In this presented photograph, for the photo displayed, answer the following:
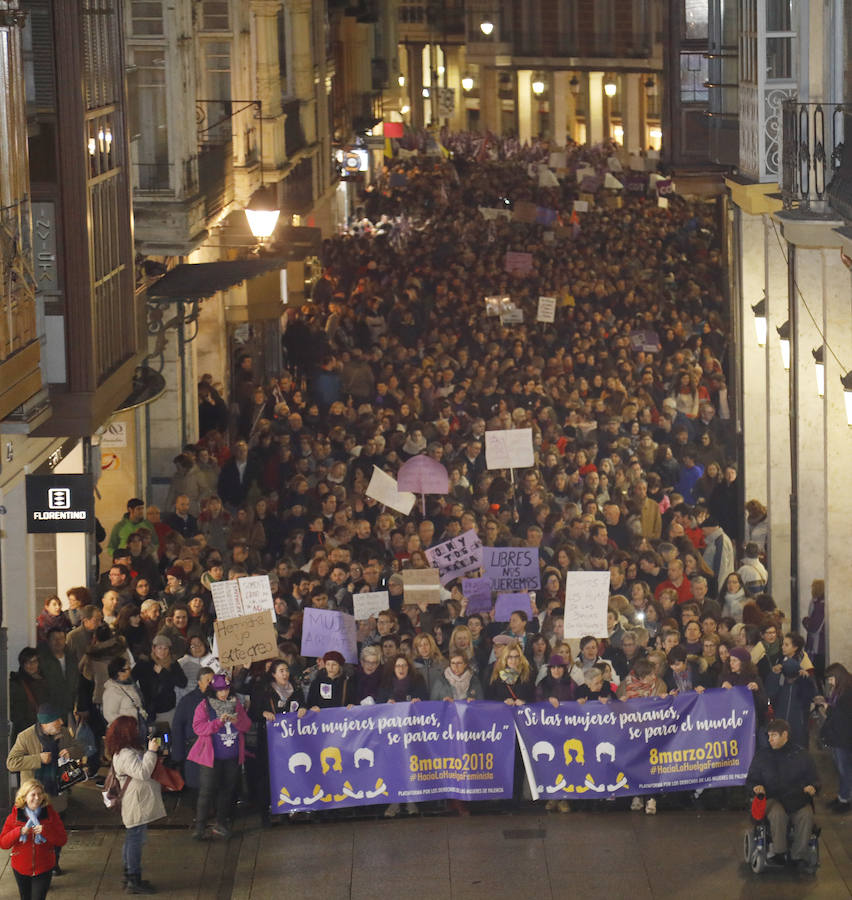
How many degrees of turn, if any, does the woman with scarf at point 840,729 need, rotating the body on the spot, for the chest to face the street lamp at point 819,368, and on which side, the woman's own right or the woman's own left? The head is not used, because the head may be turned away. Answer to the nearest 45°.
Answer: approximately 90° to the woman's own right

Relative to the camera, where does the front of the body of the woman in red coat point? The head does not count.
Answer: toward the camera

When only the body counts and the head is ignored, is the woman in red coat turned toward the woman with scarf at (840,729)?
no

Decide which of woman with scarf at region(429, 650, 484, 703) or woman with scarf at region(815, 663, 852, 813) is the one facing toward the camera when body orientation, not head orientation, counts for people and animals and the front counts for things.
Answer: woman with scarf at region(429, 650, 484, 703)

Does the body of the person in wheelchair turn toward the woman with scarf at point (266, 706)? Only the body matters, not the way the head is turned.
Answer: no

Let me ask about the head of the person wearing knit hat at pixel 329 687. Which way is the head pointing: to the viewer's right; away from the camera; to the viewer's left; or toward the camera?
toward the camera

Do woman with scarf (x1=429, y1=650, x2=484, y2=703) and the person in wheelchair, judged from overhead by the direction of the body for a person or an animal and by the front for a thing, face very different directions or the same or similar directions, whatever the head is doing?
same or similar directions

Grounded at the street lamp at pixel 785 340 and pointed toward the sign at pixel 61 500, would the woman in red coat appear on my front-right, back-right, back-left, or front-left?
front-left

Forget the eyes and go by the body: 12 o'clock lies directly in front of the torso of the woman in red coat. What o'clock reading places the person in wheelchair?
The person in wheelchair is roughly at 9 o'clock from the woman in red coat.

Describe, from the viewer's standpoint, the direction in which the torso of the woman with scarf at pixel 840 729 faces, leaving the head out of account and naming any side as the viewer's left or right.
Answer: facing to the left of the viewer

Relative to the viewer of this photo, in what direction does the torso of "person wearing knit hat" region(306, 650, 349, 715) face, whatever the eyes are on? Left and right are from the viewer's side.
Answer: facing the viewer

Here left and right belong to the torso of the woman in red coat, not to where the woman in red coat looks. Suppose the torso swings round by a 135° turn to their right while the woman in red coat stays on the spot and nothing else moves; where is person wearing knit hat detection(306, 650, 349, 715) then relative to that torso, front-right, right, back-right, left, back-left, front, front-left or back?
right

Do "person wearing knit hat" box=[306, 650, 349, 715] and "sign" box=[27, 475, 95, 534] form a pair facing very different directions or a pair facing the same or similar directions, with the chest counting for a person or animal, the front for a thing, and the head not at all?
same or similar directions

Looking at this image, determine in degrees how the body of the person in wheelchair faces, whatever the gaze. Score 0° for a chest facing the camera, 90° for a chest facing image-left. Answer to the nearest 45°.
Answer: approximately 0°
